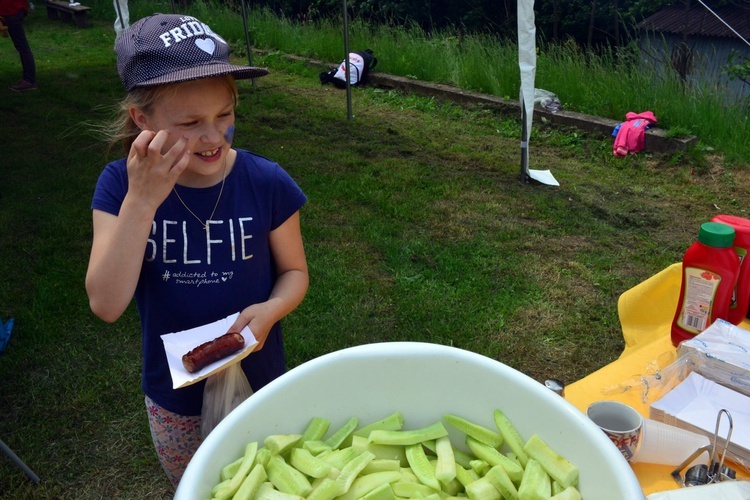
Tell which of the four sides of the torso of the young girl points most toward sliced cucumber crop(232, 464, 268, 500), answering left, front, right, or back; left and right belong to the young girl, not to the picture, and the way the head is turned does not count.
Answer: front

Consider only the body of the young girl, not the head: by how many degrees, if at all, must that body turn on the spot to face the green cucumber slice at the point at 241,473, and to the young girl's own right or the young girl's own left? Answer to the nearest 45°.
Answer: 0° — they already face it

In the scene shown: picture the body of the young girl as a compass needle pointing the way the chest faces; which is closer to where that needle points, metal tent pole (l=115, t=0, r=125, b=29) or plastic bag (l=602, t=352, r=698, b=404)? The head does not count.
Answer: the plastic bag

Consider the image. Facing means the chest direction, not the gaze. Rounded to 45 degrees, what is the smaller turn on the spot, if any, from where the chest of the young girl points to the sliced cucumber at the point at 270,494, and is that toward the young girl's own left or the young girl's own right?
0° — they already face it

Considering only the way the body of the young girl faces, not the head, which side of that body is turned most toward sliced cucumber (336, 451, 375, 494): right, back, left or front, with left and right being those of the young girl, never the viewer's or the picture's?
front

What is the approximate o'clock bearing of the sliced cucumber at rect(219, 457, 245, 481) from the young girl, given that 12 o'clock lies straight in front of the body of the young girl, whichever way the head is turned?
The sliced cucumber is roughly at 12 o'clock from the young girl.

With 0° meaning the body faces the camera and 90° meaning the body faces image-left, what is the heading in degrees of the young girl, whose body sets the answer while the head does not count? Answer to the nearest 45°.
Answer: approximately 0°

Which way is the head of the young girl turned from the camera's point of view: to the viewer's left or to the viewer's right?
to the viewer's right

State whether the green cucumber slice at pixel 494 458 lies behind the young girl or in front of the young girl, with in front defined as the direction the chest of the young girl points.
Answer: in front

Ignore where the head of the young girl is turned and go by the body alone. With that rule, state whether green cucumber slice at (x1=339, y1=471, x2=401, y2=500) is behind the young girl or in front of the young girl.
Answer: in front

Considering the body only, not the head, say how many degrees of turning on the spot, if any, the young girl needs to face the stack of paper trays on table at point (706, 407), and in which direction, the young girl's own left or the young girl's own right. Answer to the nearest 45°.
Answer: approximately 45° to the young girl's own left
